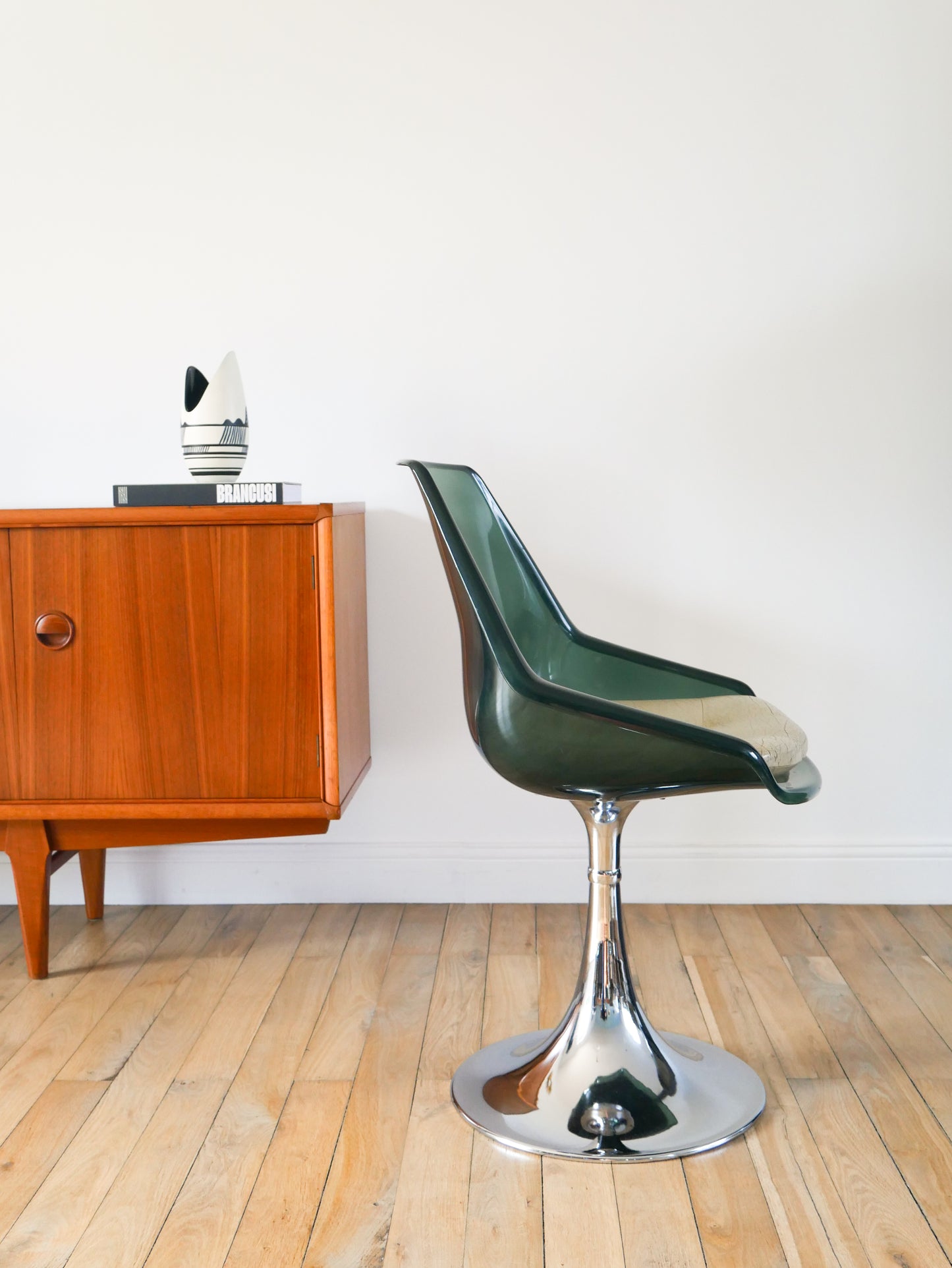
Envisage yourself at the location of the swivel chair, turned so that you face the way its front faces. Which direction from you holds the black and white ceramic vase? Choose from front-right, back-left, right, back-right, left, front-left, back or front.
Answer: back-left

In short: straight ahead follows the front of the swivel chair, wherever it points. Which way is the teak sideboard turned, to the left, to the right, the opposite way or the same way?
to the right

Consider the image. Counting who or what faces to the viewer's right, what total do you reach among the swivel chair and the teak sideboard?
1

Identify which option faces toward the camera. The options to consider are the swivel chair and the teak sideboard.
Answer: the teak sideboard

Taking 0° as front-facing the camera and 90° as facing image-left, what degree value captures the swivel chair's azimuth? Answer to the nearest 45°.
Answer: approximately 270°

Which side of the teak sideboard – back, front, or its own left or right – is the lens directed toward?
front

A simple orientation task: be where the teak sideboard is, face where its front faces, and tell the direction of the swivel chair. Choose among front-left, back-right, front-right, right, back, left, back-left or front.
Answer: front-left

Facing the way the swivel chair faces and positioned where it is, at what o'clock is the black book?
The black book is roughly at 7 o'clock from the swivel chair.
